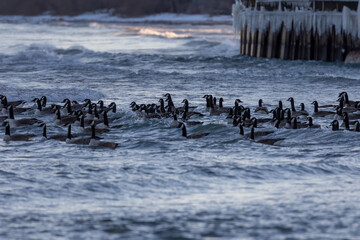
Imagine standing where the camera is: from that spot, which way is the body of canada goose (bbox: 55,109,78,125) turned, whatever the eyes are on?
to the viewer's left

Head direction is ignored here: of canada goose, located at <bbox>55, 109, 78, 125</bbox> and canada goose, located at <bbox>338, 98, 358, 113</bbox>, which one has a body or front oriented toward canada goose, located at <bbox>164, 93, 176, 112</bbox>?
canada goose, located at <bbox>338, 98, 358, 113</bbox>

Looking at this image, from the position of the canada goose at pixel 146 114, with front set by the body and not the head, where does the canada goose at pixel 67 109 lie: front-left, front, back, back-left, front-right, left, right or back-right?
front-right

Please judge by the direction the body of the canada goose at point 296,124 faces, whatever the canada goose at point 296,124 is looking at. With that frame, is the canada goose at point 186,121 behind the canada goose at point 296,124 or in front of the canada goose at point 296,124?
in front

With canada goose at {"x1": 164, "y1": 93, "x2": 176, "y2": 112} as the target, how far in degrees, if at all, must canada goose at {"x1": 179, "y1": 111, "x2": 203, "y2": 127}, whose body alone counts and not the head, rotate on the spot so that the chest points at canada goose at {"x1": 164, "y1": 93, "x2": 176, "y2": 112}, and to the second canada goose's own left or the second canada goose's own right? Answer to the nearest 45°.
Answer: approximately 90° to the second canada goose's own right

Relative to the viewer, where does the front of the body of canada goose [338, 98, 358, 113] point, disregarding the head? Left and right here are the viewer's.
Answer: facing to the left of the viewer

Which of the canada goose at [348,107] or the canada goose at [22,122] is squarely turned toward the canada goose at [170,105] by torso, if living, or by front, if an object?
the canada goose at [348,107]

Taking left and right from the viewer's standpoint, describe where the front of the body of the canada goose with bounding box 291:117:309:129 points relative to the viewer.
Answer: facing to the left of the viewer

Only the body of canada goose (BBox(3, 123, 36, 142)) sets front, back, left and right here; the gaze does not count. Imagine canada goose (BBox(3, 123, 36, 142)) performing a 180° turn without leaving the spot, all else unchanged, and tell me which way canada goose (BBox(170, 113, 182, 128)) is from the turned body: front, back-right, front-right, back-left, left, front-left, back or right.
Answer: front

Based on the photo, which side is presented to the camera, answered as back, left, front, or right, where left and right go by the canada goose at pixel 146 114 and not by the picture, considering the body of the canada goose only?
left

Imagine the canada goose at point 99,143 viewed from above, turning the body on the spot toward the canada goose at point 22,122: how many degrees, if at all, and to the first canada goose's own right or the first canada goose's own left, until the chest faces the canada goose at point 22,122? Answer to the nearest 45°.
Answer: approximately 45° to the first canada goose's own right
